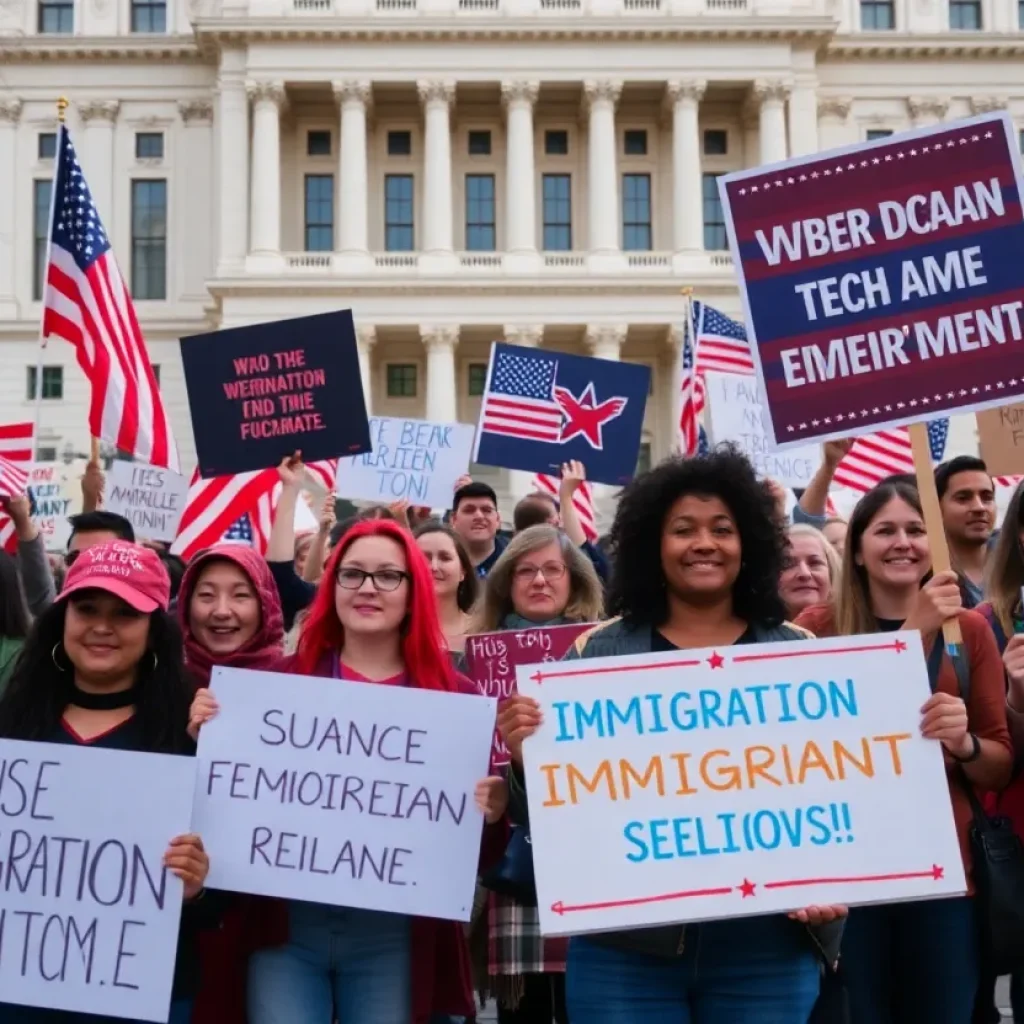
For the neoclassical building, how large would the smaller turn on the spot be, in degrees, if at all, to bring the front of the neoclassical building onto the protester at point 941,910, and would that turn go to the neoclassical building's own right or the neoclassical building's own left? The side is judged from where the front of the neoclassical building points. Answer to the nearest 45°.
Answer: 0° — it already faces them

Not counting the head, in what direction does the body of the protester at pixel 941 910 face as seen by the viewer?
toward the camera

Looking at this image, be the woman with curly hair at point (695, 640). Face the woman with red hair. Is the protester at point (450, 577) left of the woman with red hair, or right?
right

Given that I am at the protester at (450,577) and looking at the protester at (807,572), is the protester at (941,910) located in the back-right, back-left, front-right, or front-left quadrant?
front-right

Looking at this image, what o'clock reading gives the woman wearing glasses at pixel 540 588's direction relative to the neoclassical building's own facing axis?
The woman wearing glasses is roughly at 12 o'clock from the neoclassical building.

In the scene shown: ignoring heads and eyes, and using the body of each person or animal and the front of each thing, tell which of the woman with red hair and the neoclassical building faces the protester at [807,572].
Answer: the neoclassical building

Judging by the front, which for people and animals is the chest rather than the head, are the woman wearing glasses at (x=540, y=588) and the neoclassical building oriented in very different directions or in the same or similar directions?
same or similar directions

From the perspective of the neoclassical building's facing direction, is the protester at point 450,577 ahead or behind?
ahead

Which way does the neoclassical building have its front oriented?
toward the camera

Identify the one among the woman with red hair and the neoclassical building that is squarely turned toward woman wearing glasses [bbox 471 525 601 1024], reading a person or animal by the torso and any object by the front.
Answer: the neoclassical building

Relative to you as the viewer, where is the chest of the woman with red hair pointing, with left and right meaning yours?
facing the viewer

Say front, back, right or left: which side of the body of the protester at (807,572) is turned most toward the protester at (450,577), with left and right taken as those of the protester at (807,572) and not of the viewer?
right

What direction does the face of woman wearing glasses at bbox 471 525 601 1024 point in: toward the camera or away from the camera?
toward the camera

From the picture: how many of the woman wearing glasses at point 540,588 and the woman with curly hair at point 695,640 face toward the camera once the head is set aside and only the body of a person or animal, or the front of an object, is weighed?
2

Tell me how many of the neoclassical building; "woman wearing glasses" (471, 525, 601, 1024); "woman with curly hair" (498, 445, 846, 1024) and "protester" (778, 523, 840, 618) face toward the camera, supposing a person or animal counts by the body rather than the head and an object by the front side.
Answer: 4

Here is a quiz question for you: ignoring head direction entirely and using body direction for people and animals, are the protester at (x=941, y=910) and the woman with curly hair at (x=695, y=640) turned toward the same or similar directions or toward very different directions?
same or similar directions
